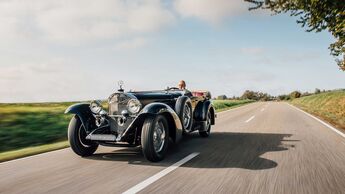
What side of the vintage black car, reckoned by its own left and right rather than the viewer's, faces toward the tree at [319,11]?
back

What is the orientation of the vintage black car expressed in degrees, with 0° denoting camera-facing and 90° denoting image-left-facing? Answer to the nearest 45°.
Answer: approximately 45°
